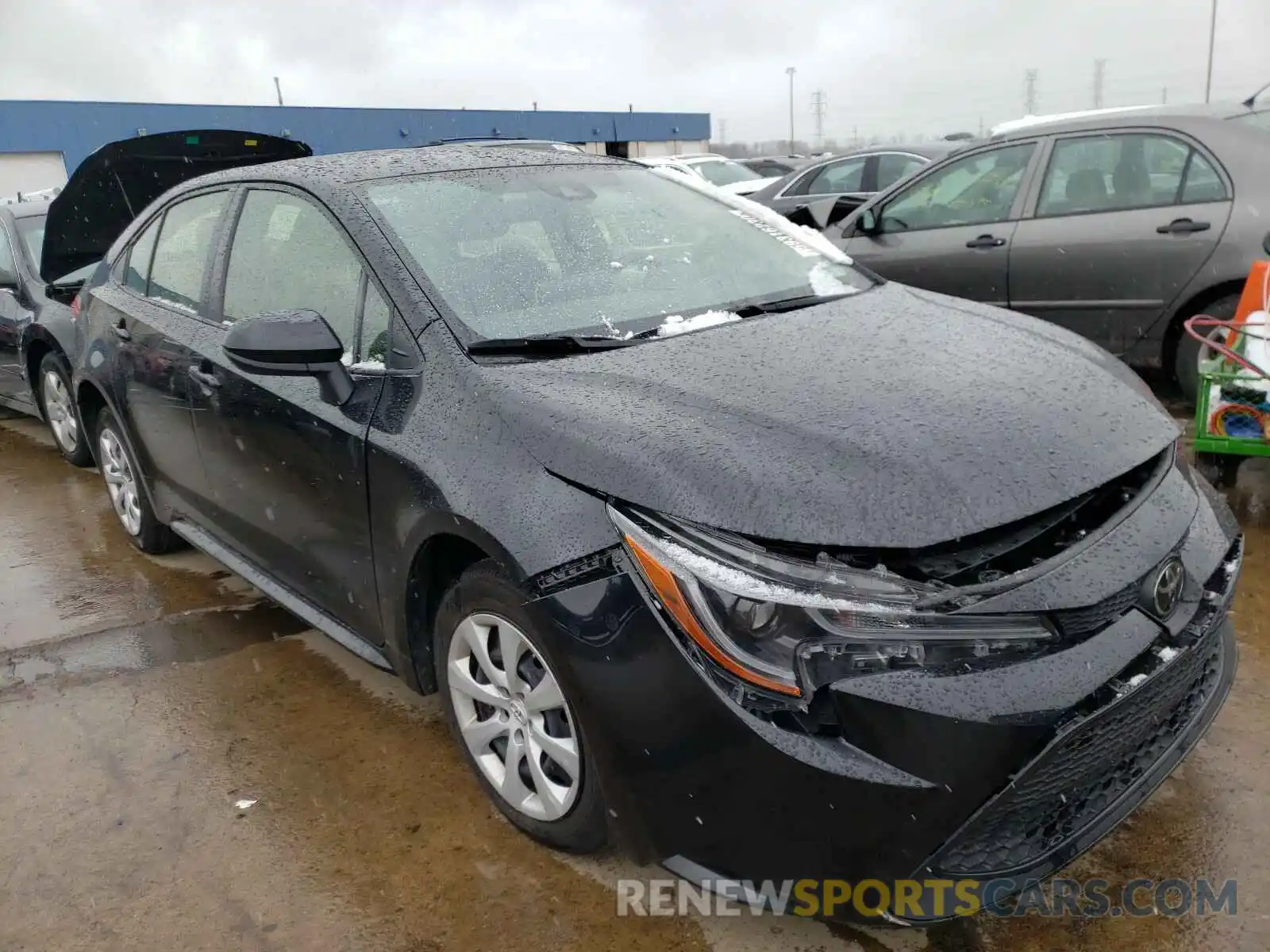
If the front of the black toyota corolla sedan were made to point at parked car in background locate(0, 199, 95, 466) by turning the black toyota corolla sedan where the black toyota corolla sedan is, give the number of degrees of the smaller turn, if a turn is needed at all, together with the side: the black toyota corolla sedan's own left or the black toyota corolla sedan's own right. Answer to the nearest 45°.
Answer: approximately 180°

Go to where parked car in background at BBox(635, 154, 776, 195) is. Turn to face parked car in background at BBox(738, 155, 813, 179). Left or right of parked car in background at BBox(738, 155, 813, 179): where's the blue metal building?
left

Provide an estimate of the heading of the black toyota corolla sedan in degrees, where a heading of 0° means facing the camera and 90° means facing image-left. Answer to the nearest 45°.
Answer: approximately 315°

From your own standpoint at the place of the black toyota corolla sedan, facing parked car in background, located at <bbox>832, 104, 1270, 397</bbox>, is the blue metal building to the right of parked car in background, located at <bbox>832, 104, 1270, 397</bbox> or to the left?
left

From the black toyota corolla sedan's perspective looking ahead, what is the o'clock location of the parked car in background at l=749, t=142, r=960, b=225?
The parked car in background is roughly at 8 o'clock from the black toyota corolla sedan.

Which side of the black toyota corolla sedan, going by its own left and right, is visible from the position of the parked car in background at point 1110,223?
left

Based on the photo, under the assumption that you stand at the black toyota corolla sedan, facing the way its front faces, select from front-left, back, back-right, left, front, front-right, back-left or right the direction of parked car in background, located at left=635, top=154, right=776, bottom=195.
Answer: back-left

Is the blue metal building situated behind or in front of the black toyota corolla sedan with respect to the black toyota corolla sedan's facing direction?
behind

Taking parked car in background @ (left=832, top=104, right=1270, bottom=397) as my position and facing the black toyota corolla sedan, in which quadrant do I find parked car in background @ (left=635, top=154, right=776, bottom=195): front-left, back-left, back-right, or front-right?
back-right

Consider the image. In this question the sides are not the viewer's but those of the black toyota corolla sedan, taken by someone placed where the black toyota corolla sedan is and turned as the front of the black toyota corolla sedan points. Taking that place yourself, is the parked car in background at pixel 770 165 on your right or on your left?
on your left
